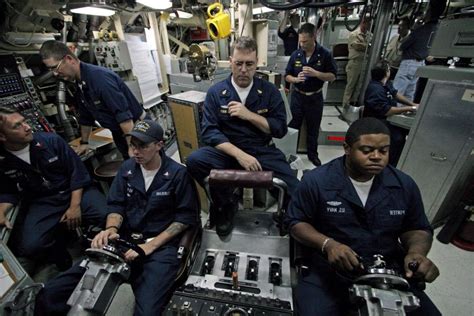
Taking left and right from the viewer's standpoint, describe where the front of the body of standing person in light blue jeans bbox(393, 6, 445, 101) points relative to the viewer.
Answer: facing away from the viewer and to the right of the viewer

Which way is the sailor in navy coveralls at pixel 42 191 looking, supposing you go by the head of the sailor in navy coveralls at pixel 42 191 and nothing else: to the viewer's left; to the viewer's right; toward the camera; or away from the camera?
to the viewer's right

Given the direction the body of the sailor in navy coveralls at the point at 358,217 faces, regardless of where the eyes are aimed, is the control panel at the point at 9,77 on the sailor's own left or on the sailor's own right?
on the sailor's own right

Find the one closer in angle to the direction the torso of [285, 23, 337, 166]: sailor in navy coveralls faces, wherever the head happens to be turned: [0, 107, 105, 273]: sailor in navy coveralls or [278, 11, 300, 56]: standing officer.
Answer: the sailor in navy coveralls

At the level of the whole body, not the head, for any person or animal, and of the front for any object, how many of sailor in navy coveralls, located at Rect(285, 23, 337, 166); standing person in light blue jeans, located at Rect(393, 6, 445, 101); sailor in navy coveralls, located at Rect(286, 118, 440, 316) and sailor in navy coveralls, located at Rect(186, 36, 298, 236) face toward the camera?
3

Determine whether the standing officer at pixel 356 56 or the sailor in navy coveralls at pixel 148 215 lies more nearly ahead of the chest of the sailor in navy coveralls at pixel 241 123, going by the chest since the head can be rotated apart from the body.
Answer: the sailor in navy coveralls

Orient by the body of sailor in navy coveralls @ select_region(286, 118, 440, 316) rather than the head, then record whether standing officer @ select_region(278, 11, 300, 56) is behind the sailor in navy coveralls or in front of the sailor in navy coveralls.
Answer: behind

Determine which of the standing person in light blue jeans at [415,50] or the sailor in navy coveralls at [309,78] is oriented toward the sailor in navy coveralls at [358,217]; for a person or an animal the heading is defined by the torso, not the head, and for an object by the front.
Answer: the sailor in navy coveralls at [309,78]

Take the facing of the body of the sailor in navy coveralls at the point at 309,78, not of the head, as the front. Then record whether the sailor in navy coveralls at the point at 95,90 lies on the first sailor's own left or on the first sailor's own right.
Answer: on the first sailor's own right

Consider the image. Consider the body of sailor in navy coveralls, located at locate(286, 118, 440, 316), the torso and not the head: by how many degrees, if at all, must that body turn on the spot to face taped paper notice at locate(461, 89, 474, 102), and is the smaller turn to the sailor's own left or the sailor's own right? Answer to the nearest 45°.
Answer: approximately 180°
